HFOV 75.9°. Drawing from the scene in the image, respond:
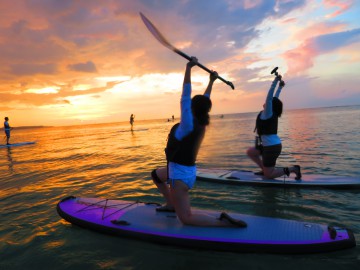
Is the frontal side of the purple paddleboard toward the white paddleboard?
no

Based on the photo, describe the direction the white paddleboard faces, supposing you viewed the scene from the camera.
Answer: facing to the left of the viewer

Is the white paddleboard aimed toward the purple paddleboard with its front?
no

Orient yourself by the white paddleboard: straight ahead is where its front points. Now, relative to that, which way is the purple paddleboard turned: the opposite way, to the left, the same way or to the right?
the same way

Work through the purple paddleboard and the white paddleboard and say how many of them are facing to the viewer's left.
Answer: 2

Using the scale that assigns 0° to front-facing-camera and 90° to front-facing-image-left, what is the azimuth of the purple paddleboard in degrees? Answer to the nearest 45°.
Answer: approximately 90°
